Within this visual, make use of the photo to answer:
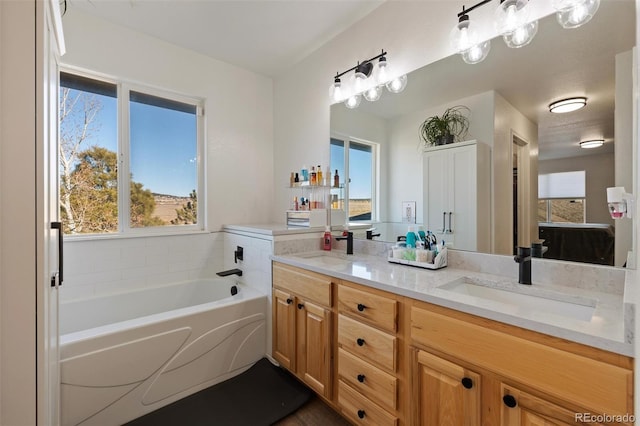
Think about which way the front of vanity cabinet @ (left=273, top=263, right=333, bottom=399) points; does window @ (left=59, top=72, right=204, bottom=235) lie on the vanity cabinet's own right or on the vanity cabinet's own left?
on the vanity cabinet's own right

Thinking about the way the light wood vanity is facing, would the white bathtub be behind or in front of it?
in front

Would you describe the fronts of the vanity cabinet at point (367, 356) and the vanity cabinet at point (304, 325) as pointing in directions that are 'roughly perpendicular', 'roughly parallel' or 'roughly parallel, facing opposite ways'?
roughly parallel

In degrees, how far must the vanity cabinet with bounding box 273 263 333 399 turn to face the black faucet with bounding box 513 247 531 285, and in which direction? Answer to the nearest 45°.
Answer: approximately 90° to its left

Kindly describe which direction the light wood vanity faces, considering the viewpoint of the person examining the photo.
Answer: facing the viewer and to the left of the viewer

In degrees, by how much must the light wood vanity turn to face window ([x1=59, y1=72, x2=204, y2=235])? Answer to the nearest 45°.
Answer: approximately 45° to its right

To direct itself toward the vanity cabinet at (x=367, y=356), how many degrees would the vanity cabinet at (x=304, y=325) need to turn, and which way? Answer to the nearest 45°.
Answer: approximately 90° to its left
